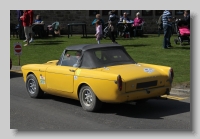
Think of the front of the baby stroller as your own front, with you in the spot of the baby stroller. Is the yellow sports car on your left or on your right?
on your right

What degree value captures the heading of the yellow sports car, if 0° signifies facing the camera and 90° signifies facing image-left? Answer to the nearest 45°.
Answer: approximately 135°

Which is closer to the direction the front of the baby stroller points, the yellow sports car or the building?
the yellow sports car

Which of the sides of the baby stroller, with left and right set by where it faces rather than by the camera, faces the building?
back
